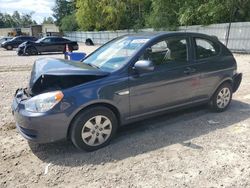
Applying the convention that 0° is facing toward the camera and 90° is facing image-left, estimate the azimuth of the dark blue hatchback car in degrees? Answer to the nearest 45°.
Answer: approximately 45°

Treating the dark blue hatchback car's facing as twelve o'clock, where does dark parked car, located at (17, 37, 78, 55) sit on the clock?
The dark parked car is roughly at 4 o'clock from the dark blue hatchback car.

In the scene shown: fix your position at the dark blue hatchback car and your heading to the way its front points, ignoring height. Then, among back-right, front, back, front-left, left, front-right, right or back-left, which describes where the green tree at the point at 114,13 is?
back-right

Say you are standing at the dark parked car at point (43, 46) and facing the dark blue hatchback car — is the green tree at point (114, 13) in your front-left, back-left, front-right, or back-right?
back-left

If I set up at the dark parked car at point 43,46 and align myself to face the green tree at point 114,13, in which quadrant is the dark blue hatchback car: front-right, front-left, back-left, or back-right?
back-right
